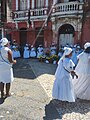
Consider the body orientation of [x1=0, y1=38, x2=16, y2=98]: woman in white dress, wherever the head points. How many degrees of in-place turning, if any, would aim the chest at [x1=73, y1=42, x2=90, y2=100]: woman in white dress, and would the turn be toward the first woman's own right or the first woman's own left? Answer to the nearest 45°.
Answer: approximately 45° to the first woman's own right

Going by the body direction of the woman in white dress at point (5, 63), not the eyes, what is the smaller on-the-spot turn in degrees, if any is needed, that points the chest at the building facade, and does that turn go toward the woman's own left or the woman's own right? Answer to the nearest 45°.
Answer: approximately 45° to the woman's own left

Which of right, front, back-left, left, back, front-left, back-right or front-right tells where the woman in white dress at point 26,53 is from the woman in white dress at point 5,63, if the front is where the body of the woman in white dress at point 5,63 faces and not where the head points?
front-left

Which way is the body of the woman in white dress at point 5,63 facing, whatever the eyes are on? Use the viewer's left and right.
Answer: facing away from the viewer and to the right of the viewer

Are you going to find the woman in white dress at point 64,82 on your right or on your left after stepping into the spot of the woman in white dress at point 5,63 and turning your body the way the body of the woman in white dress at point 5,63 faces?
on your right

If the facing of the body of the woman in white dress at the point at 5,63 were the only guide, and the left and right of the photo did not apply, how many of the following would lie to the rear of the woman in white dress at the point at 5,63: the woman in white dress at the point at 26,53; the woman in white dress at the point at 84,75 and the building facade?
0

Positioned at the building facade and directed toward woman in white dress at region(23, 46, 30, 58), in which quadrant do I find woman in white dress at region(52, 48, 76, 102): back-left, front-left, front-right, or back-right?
front-left

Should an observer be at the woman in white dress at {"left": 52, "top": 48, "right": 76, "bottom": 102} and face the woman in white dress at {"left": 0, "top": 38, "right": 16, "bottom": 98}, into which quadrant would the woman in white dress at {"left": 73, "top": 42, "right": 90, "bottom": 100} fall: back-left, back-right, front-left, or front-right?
back-right
